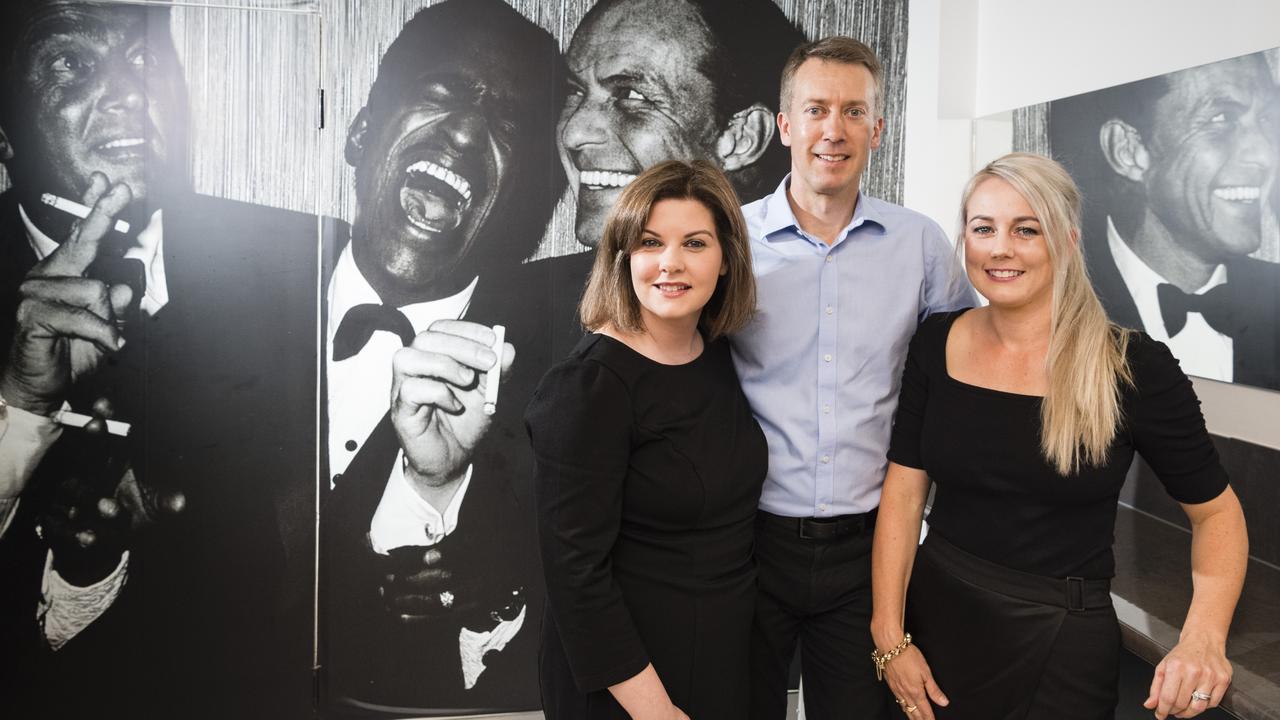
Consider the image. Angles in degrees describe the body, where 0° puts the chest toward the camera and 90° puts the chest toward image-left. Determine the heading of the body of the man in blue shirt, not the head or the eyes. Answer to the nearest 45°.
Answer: approximately 0°

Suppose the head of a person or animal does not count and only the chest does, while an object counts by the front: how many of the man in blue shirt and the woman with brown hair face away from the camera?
0

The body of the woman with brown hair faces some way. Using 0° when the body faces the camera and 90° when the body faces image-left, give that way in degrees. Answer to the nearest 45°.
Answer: approximately 315°
